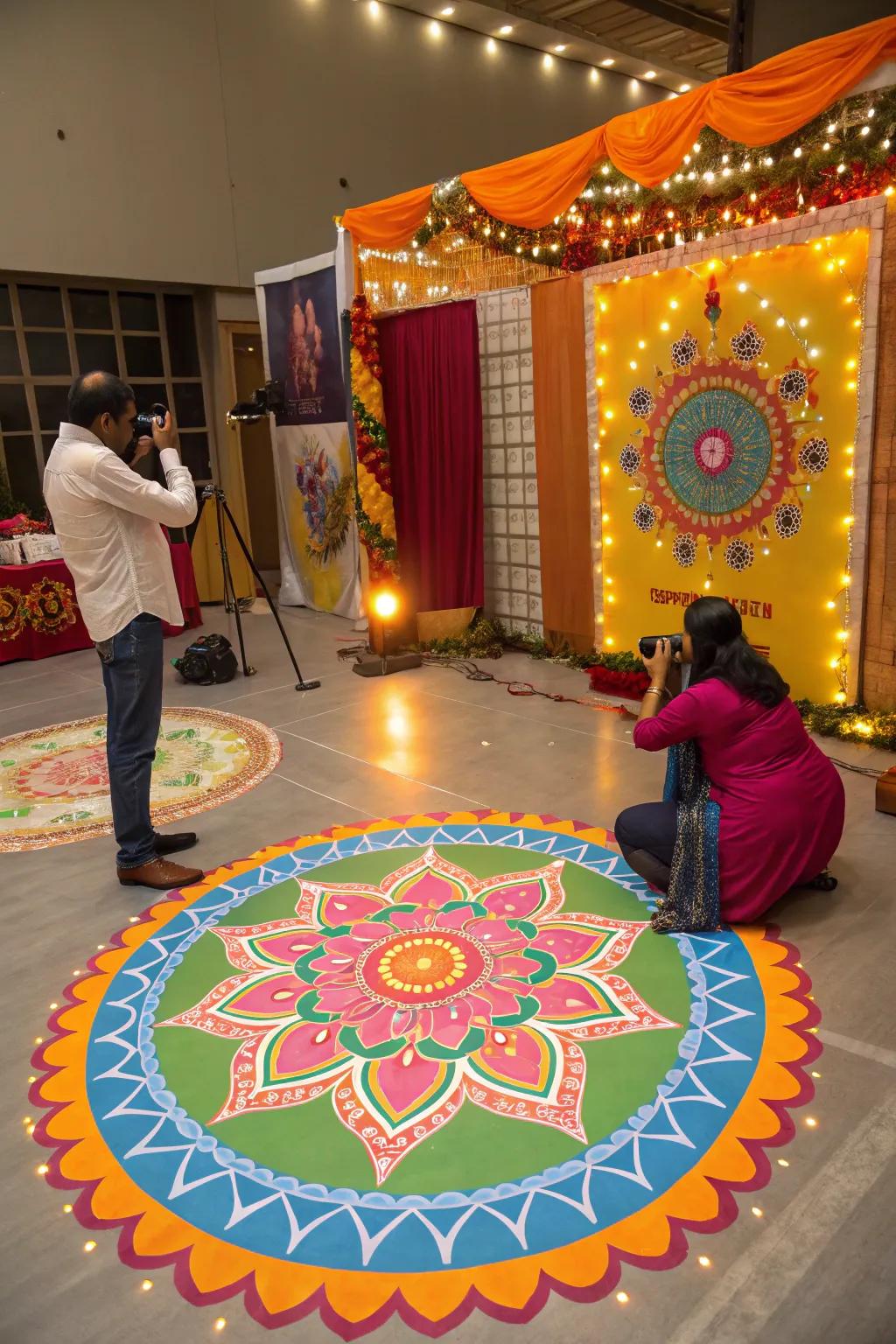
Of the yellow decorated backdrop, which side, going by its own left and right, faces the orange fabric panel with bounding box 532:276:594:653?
right

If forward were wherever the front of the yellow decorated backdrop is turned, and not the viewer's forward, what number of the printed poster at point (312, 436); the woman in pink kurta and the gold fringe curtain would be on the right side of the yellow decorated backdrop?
2

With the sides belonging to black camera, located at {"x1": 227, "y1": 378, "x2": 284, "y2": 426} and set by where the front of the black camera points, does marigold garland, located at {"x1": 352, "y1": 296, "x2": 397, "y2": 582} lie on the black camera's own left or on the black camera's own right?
on the black camera's own left

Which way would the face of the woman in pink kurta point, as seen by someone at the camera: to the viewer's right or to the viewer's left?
to the viewer's left

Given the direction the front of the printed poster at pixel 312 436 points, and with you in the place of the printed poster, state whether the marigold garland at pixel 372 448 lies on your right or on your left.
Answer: on your left

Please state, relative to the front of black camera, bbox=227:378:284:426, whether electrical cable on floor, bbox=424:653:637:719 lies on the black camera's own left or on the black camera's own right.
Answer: on the black camera's own left

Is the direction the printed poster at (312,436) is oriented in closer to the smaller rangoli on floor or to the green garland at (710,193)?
the smaller rangoli on floor

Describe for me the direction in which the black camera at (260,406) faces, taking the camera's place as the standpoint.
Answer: facing to the left of the viewer

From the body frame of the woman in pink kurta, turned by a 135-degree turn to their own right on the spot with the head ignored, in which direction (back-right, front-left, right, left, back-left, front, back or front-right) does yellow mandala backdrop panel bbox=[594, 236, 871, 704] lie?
left

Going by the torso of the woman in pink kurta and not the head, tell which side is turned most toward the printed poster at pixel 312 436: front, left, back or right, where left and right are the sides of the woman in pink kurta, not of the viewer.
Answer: front

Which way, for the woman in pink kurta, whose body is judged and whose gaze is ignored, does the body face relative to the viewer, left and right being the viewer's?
facing away from the viewer and to the left of the viewer

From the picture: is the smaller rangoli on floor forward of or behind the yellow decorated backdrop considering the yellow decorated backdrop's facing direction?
forward
